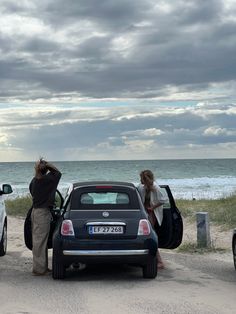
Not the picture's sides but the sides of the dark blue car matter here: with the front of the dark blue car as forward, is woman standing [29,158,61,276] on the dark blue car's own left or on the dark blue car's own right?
on the dark blue car's own left

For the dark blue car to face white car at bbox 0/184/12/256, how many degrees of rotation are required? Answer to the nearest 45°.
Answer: approximately 45° to its left

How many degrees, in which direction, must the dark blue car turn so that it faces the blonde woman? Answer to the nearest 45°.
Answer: approximately 45° to its right

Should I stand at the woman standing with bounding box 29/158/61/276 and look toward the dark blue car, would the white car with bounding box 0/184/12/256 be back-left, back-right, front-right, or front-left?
back-left

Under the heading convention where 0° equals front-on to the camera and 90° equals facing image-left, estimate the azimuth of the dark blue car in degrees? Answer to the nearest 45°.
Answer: approximately 180°
